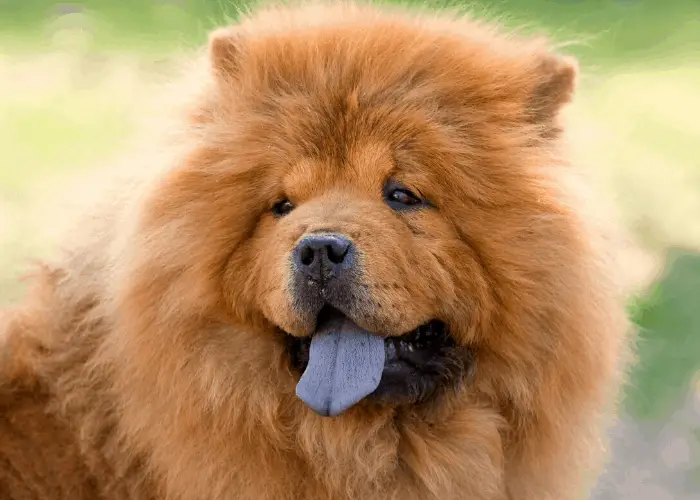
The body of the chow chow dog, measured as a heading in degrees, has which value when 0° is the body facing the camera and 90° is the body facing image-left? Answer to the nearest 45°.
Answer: approximately 315°
